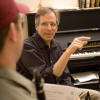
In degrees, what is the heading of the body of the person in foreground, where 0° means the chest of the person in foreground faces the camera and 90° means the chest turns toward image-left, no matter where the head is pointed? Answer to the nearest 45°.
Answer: approximately 225°

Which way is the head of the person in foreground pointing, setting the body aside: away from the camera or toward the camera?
away from the camera

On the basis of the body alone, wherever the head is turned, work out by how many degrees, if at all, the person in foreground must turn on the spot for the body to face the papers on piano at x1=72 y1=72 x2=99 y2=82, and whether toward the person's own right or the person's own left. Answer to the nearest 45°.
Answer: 0° — they already face it
